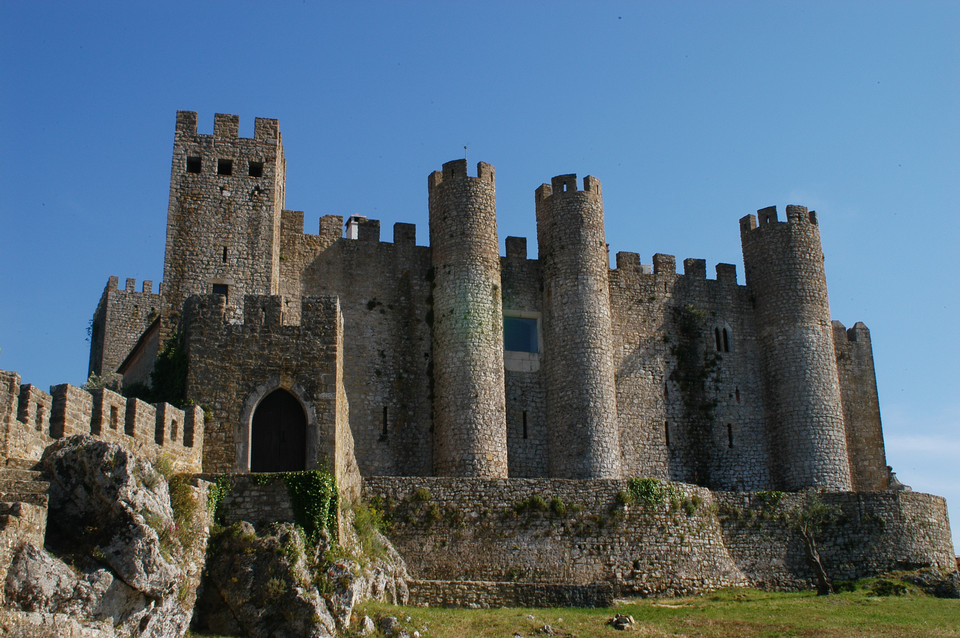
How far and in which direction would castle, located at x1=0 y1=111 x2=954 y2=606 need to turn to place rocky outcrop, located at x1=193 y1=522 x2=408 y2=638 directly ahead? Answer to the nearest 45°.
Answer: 0° — it already faces it

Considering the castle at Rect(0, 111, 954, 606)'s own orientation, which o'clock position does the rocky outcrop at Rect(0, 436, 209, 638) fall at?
The rocky outcrop is roughly at 1 o'clock from the castle.

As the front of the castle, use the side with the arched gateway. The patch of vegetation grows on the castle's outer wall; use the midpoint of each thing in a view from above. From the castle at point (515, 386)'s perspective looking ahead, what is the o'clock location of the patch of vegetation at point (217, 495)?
The patch of vegetation is roughly at 1 o'clock from the castle.

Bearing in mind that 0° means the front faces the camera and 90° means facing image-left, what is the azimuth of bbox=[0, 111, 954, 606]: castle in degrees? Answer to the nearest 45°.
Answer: approximately 0°
